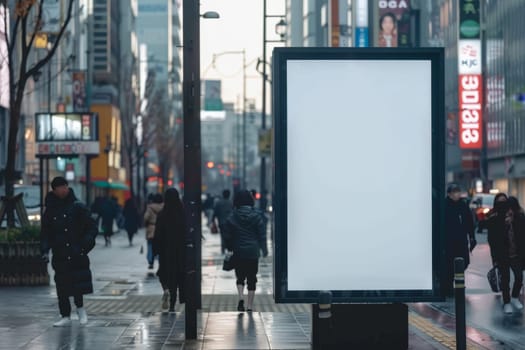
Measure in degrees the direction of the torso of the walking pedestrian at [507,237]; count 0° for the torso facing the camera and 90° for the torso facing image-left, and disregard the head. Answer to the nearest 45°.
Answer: approximately 0°

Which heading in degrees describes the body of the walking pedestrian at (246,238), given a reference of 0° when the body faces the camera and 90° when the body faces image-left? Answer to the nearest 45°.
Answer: approximately 180°

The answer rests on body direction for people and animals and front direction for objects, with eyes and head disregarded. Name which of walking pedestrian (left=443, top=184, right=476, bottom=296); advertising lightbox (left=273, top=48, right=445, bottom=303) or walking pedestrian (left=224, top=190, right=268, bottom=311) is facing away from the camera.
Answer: walking pedestrian (left=224, top=190, right=268, bottom=311)

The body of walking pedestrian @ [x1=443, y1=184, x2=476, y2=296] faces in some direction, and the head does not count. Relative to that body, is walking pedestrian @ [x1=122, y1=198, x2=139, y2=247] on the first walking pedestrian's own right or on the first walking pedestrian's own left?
on the first walking pedestrian's own right

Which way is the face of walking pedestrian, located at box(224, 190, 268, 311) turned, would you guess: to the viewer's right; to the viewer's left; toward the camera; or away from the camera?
away from the camera

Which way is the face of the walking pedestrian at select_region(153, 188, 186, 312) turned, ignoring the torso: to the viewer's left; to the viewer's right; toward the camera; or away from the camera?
away from the camera

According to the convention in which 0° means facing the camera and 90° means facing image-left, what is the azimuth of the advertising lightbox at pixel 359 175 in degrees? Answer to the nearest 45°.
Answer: approximately 0°

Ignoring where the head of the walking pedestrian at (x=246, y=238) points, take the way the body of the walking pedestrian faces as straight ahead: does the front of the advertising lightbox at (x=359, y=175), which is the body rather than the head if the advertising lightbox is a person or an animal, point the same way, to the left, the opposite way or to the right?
the opposite way
